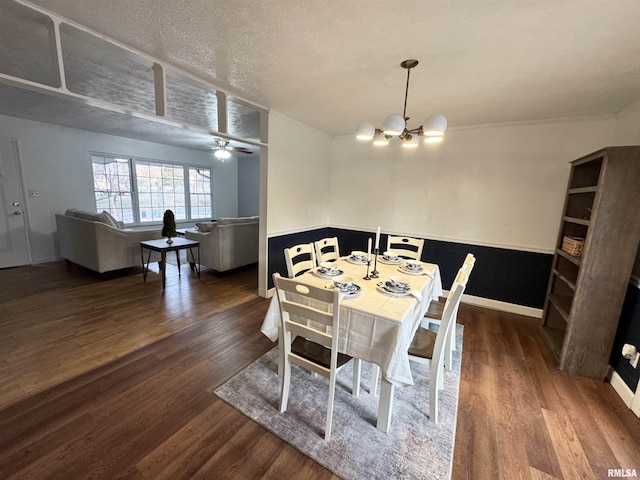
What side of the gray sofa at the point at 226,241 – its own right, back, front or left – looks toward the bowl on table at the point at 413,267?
back

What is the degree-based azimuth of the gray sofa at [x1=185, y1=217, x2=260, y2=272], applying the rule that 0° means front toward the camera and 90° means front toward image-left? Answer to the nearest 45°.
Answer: approximately 135°

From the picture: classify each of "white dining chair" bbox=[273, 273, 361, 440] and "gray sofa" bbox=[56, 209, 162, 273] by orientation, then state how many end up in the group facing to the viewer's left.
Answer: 0

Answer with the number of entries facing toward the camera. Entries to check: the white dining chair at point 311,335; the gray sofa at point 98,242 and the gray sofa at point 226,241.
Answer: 0

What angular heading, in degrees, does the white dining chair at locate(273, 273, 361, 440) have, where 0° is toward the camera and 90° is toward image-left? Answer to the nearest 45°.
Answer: approximately 225°

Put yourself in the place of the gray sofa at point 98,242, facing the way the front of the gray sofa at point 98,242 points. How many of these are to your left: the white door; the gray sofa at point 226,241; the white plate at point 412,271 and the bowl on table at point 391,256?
1

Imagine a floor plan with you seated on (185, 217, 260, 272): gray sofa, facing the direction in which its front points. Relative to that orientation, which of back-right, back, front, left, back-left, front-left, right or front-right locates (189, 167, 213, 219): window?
front-right

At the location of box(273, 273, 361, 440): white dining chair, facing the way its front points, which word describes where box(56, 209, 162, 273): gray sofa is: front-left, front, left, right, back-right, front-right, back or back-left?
left

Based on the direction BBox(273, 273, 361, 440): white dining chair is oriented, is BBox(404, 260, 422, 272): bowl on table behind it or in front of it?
in front

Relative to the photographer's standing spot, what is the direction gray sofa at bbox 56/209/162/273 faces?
facing away from the viewer and to the right of the viewer

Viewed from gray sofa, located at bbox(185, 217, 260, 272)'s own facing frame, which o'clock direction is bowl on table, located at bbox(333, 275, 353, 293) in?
The bowl on table is roughly at 7 o'clock from the gray sofa.
